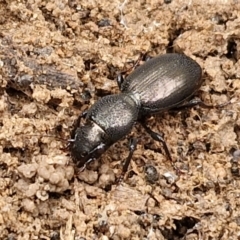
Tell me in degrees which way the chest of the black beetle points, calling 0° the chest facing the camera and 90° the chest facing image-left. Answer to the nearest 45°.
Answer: approximately 45°
